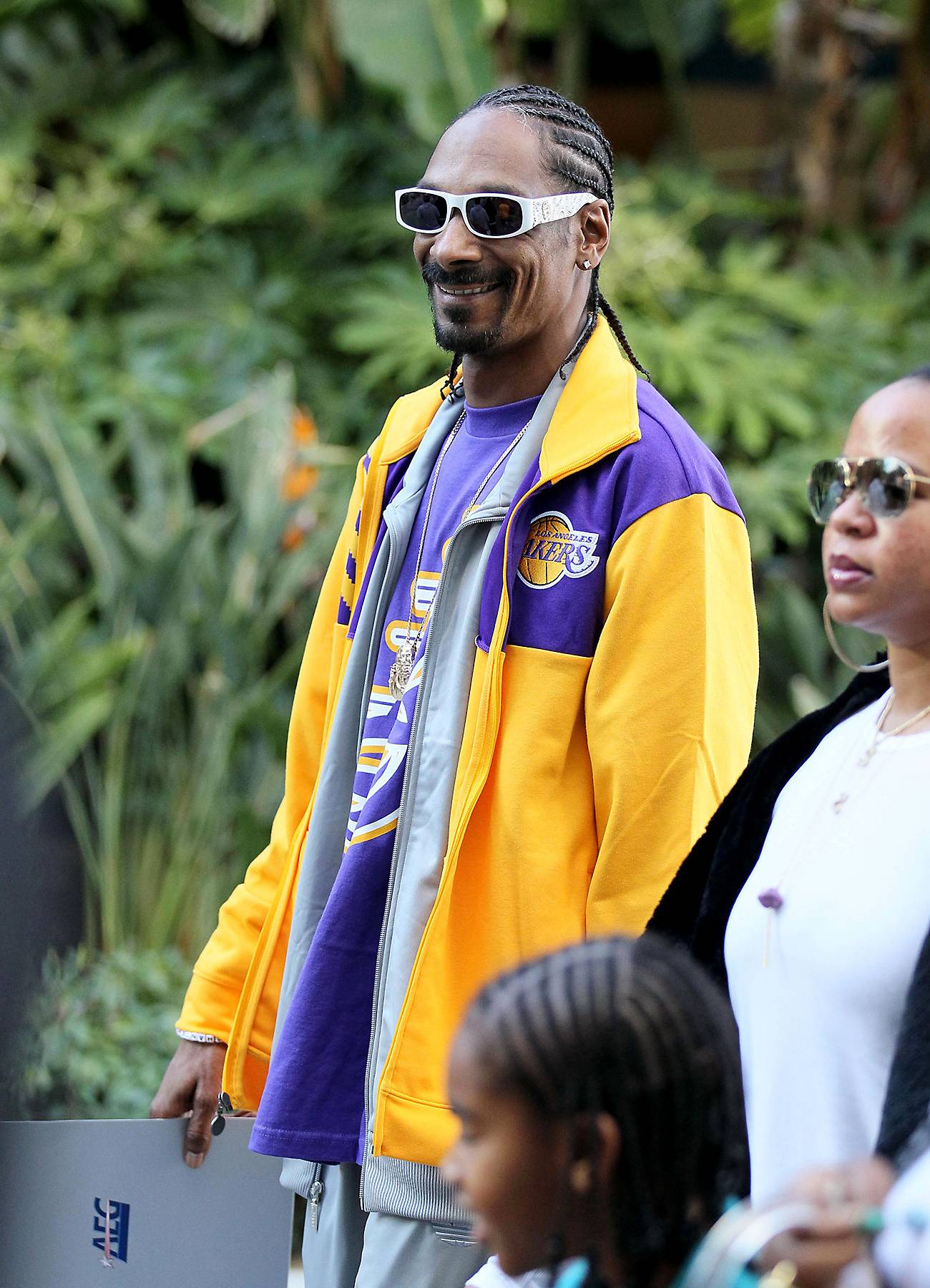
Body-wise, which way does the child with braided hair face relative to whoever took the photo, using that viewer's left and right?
facing to the left of the viewer

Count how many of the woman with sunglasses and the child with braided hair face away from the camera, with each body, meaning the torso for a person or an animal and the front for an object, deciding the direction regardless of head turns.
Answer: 0

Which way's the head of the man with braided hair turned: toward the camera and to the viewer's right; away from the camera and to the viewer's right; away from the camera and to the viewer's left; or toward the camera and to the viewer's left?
toward the camera and to the viewer's left

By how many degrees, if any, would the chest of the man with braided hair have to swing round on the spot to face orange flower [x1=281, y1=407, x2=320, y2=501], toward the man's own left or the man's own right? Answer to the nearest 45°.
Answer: approximately 135° to the man's own right

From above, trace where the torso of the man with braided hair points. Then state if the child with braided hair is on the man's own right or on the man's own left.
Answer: on the man's own left

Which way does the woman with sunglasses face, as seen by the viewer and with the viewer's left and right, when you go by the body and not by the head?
facing the viewer and to the left of the viewer

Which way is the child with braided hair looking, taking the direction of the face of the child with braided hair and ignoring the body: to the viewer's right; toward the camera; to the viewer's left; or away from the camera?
to the viewer's left

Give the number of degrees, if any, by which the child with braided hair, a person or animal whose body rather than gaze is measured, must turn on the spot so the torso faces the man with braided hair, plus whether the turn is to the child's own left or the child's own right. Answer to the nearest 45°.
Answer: approximately 90° to the child's own right

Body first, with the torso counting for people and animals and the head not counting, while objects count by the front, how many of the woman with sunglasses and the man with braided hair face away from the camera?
0

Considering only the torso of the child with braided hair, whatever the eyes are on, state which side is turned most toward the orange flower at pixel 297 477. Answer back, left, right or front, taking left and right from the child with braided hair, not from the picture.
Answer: right

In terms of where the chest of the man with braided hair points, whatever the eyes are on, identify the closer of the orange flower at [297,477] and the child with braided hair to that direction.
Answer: the child with braided hair
